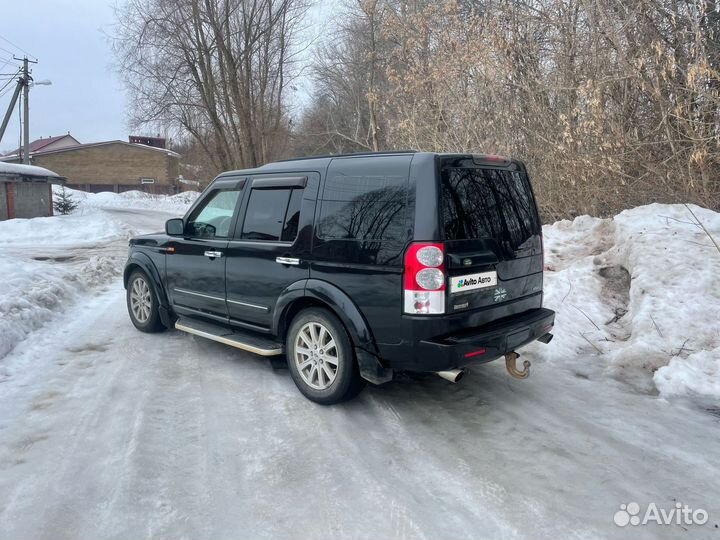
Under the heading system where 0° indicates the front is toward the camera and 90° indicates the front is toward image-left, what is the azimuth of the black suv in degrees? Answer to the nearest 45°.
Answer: approximately 135°

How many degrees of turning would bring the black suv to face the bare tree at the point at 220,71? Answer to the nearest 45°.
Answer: approximately 45° to its right

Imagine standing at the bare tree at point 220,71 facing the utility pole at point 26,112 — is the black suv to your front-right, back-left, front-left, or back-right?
back-left

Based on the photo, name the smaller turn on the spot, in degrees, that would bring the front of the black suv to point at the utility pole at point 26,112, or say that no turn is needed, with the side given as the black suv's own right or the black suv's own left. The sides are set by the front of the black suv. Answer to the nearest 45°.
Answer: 0° — it already faces it

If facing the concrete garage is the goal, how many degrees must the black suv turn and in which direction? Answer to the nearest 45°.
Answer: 0° — it already faces it
